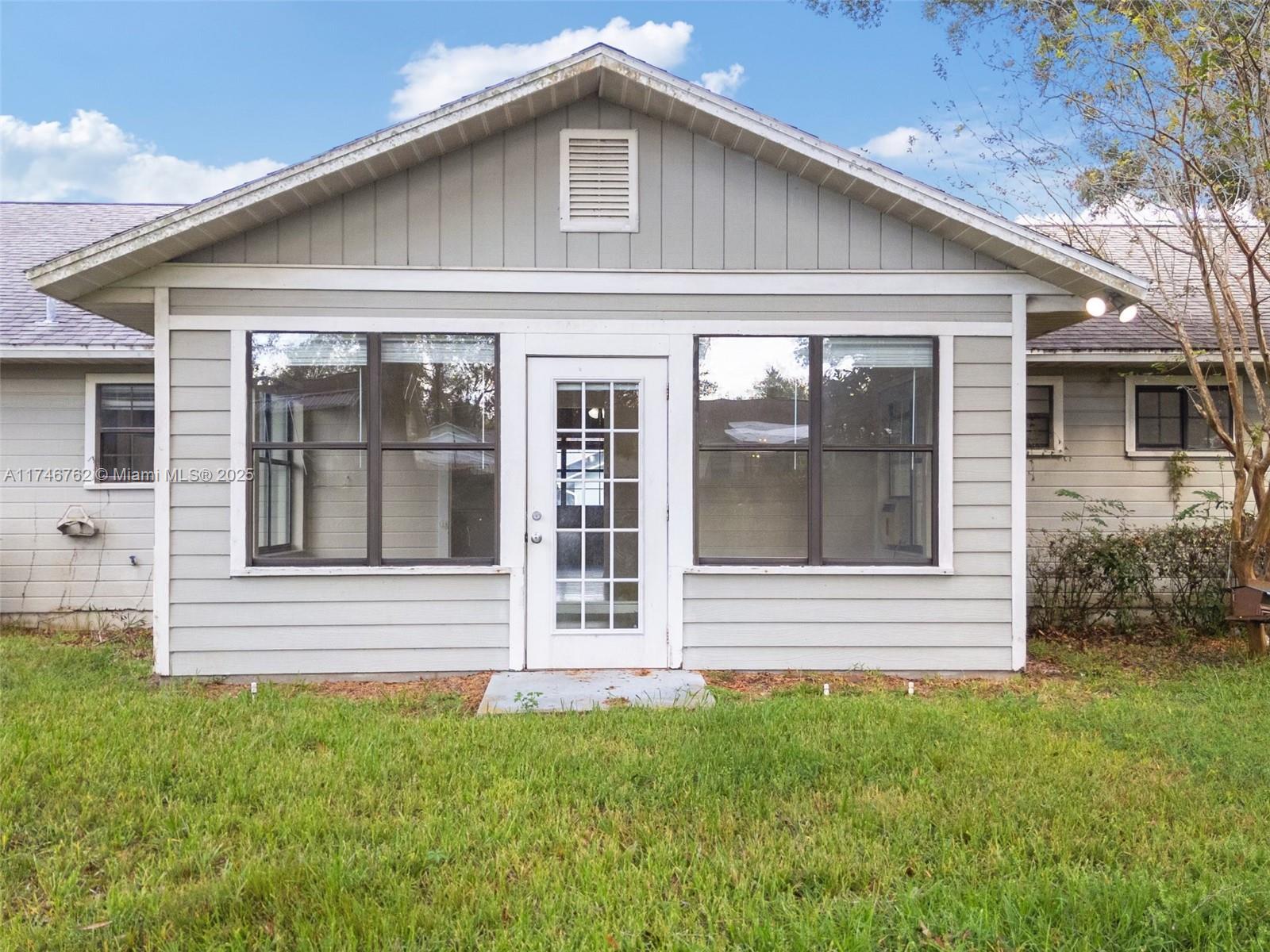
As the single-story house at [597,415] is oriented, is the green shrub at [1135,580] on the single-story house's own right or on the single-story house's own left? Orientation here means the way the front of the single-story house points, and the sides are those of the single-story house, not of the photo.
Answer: on the single-story house's own left

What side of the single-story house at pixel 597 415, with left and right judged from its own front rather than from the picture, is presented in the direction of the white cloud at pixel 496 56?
back

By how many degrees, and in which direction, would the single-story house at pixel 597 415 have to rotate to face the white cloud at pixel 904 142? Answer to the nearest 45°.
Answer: approximately 135° to its left

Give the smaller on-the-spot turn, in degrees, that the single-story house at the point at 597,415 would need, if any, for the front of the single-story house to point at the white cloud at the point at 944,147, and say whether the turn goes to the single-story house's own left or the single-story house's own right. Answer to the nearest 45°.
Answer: approximately 135° to the single-story house's own left

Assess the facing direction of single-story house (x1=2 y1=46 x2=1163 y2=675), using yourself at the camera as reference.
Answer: facing the viewer
